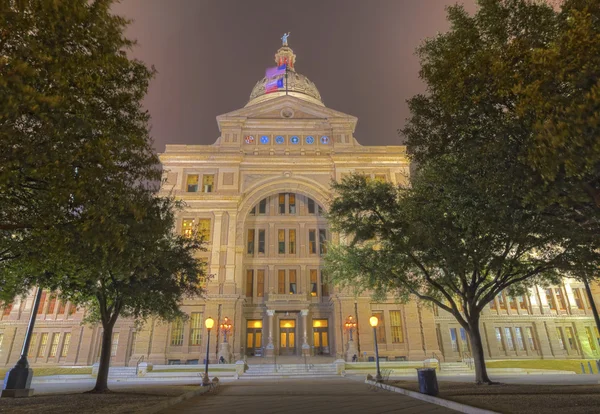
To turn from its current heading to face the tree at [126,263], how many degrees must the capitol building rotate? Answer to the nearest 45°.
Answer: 0° — it already faces it

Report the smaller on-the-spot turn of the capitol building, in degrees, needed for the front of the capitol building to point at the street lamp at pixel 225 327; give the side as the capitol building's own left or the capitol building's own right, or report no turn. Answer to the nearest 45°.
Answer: approximately 45° to the capitol building's own right

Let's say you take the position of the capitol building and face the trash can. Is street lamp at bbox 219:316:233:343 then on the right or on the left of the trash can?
right

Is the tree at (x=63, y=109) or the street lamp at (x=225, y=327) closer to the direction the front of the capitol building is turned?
the tree

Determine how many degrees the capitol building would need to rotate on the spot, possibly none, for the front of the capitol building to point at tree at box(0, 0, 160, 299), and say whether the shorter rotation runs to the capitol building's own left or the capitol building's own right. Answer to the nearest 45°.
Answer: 0° — it already faces it

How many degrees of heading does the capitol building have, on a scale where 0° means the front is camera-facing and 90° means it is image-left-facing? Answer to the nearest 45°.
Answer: approximately 0°

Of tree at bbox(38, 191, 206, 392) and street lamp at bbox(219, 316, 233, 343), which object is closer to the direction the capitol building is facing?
the tree
